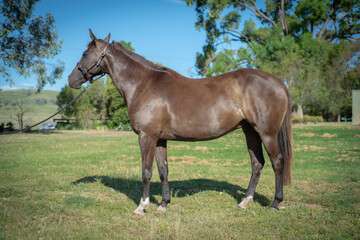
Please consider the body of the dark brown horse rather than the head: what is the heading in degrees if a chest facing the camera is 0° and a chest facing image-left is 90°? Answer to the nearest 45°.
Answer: approximately 90°
